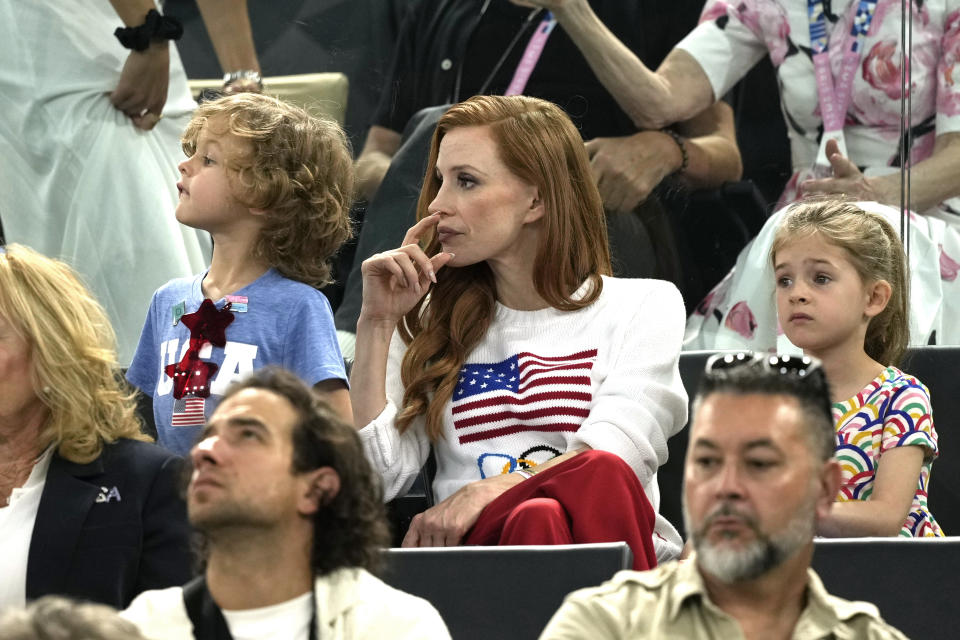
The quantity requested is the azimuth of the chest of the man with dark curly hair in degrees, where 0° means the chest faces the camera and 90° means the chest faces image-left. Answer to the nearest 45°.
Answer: approximately 45°

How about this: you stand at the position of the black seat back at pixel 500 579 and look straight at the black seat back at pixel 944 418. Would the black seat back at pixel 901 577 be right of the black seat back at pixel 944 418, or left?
right

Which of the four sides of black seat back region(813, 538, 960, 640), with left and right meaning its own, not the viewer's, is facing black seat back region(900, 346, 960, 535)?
back

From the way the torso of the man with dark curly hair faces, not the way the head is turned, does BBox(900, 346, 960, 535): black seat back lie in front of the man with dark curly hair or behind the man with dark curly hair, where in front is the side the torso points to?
behind

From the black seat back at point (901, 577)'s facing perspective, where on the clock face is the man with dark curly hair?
The man with dark curly hair is roughly at 2 o'clock from the black seat back.

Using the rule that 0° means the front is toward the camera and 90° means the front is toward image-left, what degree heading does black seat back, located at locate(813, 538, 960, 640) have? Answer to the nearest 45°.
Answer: approximately 0°

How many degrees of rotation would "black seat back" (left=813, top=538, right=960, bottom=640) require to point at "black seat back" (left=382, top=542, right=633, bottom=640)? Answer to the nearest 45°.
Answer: approximately 90° to its right
